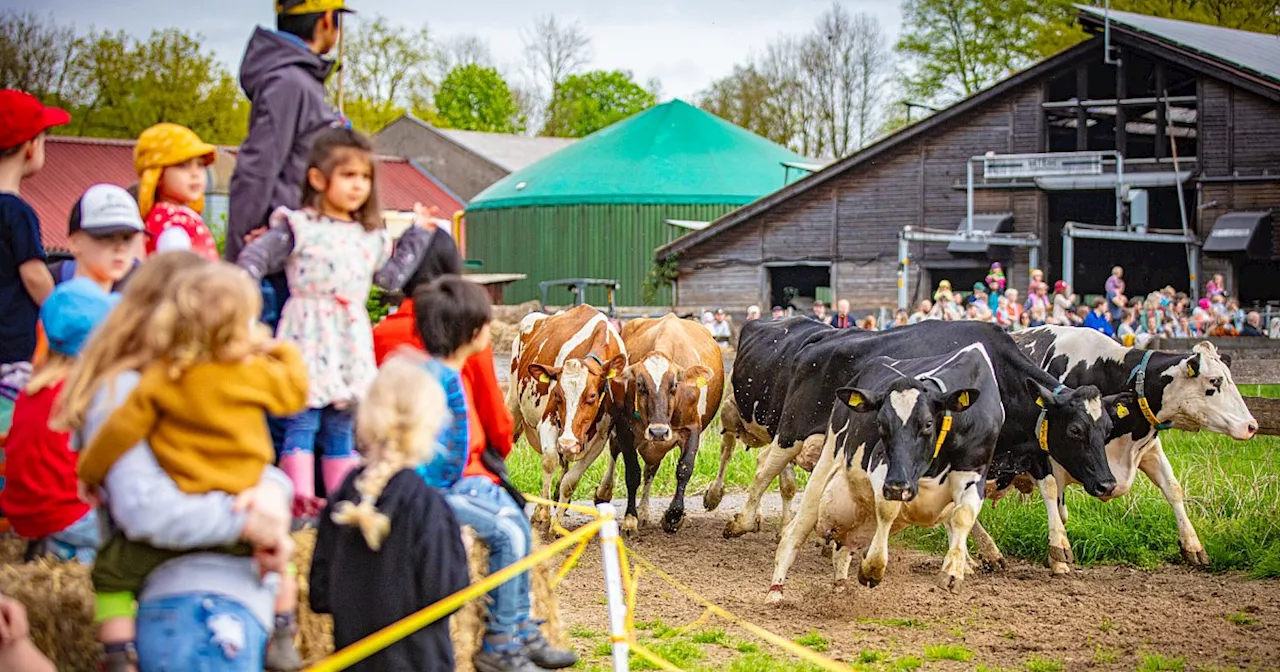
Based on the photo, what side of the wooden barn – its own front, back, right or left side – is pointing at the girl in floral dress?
front

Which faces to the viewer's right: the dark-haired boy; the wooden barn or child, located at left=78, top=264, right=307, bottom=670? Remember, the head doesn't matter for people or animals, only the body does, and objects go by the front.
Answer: the dark-haired boy

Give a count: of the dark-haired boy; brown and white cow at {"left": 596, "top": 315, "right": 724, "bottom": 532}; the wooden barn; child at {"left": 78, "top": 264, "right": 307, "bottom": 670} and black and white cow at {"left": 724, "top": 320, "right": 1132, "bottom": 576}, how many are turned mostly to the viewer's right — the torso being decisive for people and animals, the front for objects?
2

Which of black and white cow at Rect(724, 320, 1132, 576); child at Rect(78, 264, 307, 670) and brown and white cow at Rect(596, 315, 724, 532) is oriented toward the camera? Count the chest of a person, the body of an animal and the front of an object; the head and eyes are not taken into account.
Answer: the brown and white cow

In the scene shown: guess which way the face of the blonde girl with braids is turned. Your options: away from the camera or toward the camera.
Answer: away from the camera

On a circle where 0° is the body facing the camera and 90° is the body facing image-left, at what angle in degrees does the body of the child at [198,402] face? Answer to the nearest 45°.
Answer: approximately 180°

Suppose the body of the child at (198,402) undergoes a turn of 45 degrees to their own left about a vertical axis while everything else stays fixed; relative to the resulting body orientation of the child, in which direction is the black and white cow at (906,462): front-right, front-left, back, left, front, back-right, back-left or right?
right
